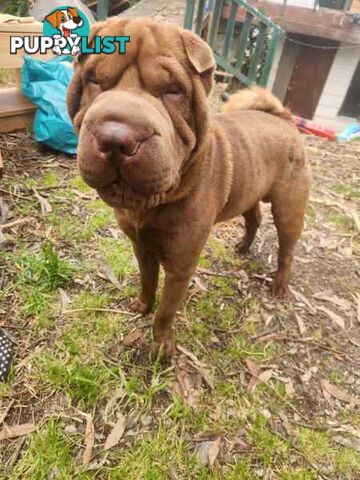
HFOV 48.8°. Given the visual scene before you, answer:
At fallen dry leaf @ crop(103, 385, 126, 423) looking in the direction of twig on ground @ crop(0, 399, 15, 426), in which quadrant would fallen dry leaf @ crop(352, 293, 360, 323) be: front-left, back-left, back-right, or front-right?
back-right

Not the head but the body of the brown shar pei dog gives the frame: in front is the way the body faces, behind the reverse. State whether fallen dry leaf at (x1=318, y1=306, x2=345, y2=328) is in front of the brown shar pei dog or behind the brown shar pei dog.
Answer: behind

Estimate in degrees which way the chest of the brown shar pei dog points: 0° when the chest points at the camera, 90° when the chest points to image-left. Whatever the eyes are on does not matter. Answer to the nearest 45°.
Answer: approximately 45°

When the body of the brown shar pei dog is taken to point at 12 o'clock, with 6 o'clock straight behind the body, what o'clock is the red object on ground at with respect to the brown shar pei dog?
The red object on ground is roughly at 5 o'clock from the brown shar pei dog.

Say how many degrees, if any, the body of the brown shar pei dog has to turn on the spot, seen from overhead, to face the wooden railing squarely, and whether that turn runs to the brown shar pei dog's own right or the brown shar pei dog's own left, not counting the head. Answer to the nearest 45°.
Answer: approximately 135° to the brown shar pei dog's own right

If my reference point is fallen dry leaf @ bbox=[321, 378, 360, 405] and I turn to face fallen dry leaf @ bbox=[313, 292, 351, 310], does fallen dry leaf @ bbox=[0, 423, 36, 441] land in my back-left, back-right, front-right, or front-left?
back-left

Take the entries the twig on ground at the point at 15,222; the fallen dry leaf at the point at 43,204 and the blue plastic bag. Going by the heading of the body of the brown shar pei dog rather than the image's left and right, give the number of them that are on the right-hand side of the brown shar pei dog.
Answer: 3
